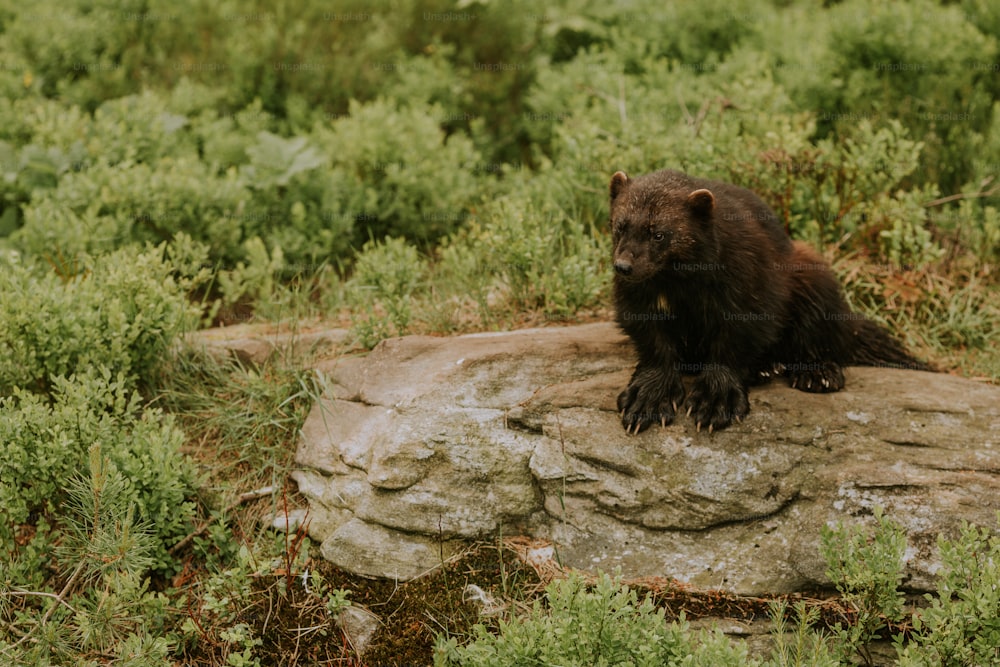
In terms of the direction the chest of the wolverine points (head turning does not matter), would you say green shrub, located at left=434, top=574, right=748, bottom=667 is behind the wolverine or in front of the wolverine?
in front

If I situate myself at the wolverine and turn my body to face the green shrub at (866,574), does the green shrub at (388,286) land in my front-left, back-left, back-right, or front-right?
back-right

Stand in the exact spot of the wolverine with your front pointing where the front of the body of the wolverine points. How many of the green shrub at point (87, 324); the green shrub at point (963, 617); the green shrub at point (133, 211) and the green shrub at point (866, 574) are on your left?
2

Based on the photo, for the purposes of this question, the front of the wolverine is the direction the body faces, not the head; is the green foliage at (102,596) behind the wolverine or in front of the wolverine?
in front

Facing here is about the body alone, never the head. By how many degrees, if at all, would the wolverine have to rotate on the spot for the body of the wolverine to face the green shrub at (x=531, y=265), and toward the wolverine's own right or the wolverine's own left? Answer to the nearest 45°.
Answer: approximately 90° to the wolverine's own right

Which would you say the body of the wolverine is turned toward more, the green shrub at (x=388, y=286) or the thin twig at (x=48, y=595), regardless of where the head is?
the thin twig

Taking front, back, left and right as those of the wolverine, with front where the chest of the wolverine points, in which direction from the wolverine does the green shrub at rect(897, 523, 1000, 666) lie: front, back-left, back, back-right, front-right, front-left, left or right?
left

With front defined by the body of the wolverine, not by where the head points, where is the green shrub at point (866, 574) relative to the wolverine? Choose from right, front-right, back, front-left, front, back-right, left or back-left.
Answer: left

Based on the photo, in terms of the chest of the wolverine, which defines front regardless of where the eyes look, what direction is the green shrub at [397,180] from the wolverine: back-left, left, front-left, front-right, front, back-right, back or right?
right
